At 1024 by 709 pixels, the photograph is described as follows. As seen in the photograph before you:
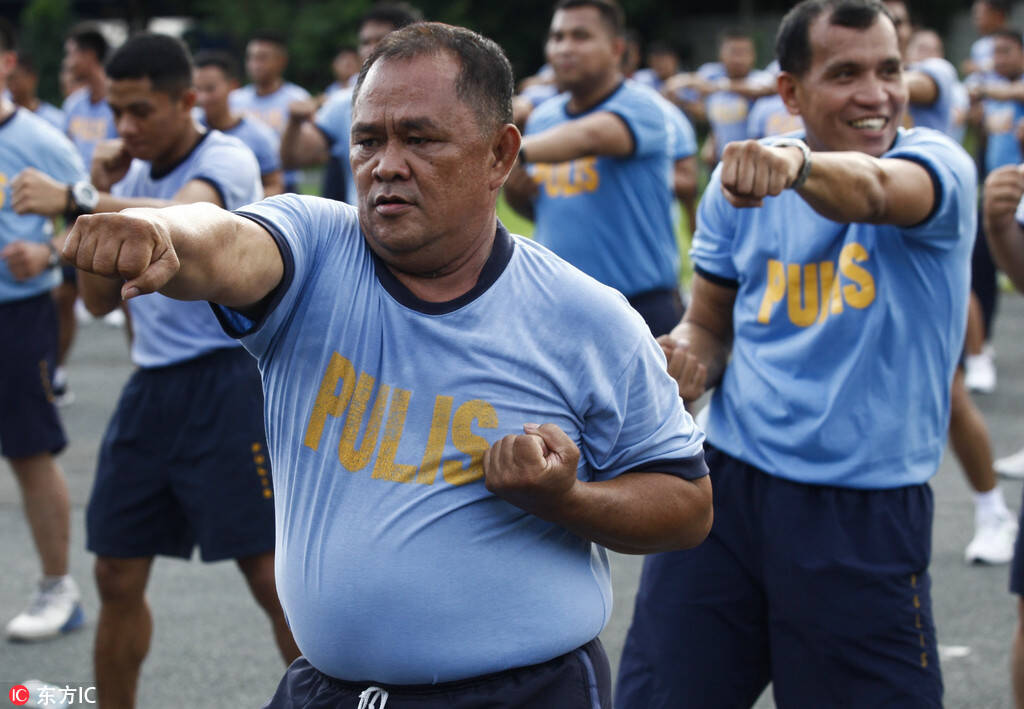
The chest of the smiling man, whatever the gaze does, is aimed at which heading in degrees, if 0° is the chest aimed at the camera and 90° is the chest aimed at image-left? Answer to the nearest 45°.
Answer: approximately 45°
